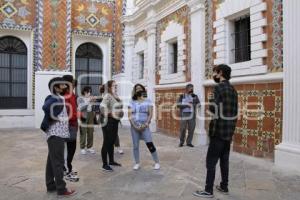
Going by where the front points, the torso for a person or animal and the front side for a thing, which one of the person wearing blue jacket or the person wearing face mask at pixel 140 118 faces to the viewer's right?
the person wearing blue jacket

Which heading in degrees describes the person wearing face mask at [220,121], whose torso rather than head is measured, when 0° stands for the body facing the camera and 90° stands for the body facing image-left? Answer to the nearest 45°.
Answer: approximately 90°

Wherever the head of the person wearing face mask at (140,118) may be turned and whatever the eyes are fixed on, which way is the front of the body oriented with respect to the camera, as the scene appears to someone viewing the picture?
toward the camera

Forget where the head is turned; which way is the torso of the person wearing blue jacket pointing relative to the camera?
to the viewer's right

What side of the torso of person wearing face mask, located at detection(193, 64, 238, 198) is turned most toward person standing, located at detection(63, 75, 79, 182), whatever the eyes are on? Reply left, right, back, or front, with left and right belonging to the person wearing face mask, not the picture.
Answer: front

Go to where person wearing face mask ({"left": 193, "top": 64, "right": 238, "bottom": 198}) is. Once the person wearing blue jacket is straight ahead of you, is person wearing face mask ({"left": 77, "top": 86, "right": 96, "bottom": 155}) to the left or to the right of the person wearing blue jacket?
right

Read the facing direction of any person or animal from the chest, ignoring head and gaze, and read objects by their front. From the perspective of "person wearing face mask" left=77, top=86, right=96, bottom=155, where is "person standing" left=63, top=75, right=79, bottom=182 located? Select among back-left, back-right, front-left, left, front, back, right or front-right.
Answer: front

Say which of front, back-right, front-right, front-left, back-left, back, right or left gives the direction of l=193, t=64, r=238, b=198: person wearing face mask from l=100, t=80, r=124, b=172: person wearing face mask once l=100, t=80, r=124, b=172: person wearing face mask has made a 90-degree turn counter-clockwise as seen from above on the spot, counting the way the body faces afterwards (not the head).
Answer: right

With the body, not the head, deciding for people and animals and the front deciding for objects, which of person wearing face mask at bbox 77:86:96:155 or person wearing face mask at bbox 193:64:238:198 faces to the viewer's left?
person wearing face mask at bbox 193:64:238:198

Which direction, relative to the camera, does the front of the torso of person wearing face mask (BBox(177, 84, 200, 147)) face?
toward the camera

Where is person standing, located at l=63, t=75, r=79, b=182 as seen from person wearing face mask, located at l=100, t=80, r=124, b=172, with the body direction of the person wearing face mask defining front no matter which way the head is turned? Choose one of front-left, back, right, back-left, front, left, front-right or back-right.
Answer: right

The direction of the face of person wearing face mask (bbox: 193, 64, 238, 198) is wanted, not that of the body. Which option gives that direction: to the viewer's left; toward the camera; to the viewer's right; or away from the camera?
to the viewer's left
